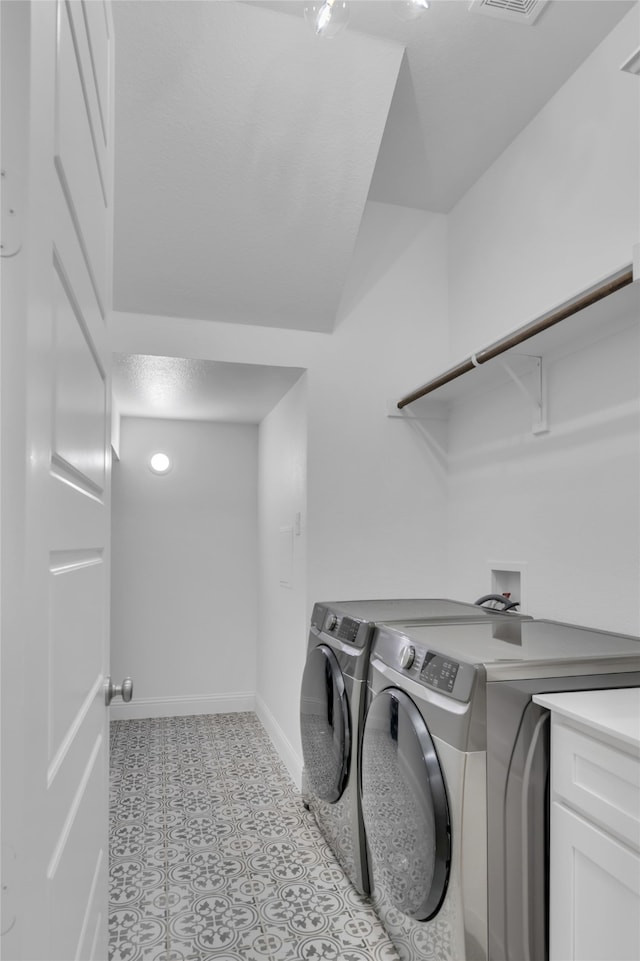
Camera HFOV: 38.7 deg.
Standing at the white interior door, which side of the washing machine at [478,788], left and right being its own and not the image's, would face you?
front

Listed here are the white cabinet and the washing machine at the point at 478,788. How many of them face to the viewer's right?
0

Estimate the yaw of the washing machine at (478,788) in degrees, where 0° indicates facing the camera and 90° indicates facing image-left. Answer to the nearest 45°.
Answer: approximately 45°

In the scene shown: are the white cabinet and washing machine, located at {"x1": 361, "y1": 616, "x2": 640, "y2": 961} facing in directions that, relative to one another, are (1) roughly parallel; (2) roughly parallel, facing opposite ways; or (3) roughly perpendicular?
roughly parallel
